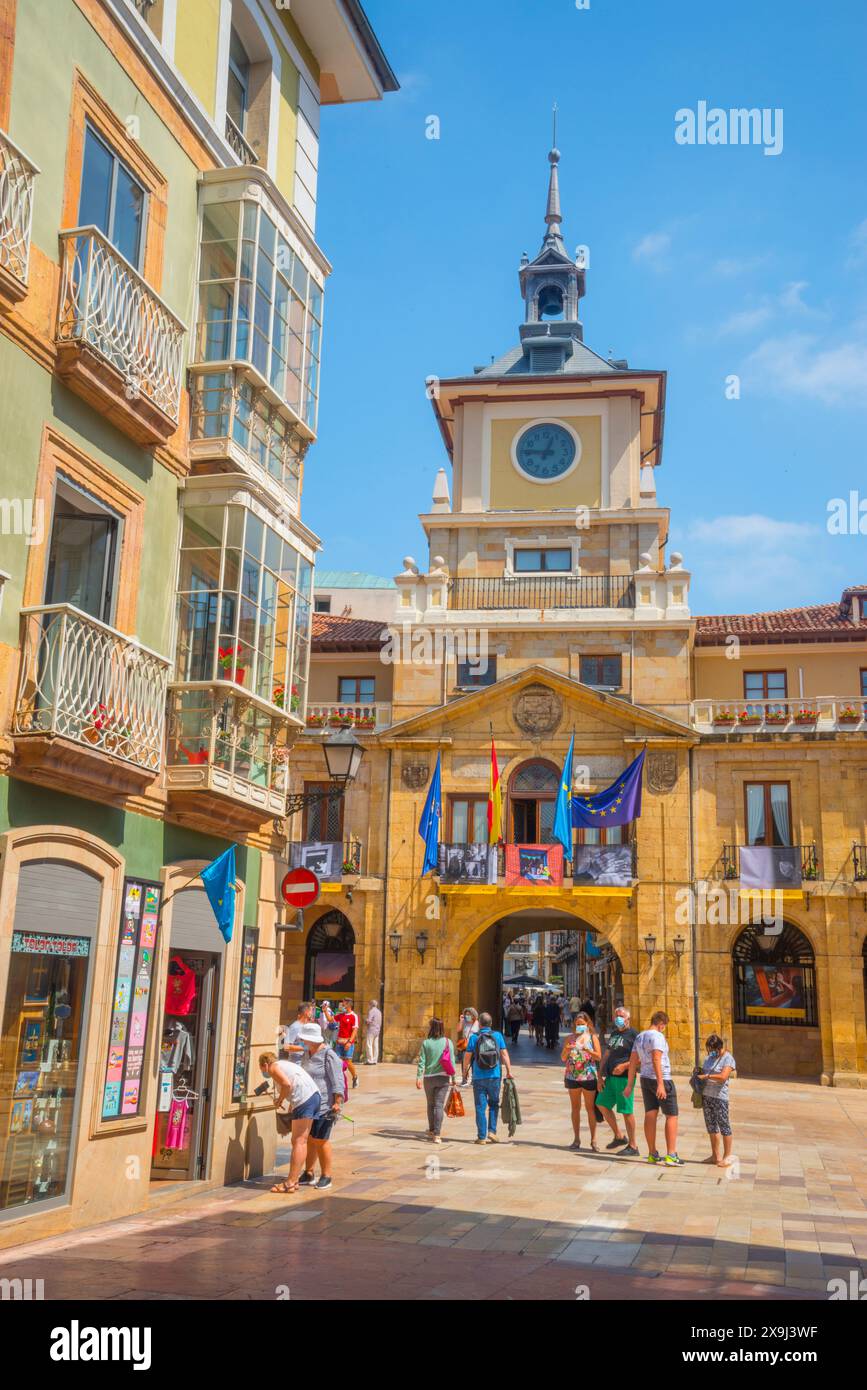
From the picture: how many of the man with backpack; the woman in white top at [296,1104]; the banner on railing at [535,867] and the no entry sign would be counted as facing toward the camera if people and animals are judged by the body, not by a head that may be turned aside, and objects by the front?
2

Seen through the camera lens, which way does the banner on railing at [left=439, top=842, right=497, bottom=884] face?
facing the viewer

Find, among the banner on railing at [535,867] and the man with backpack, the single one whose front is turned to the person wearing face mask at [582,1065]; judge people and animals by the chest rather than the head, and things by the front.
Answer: the banner on railing

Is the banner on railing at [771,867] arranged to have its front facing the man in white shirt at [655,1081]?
yes

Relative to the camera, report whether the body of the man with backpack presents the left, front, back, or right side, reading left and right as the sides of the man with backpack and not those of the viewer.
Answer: back

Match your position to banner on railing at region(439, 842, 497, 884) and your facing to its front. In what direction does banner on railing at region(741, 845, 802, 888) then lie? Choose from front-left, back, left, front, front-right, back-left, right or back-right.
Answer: left

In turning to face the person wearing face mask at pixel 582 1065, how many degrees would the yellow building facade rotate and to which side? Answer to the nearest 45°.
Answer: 0° — it already faces them

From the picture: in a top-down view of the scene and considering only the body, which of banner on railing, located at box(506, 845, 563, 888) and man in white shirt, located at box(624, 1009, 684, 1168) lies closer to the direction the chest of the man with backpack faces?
the banner on railing

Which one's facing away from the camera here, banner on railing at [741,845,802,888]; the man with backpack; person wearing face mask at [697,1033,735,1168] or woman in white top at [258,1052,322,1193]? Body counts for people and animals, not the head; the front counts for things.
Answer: the man with backpack

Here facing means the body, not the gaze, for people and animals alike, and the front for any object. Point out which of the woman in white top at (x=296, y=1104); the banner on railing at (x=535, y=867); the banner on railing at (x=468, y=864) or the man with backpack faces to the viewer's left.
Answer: the woman in white top

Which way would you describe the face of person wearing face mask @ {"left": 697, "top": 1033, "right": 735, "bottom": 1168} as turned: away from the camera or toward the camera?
toward the camera

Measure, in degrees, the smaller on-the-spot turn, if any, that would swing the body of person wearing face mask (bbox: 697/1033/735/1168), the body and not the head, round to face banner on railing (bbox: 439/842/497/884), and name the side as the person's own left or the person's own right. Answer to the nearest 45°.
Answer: approximately 135° to the person's own right

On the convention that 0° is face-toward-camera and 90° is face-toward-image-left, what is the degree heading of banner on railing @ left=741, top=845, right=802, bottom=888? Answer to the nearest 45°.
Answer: approximately 0°

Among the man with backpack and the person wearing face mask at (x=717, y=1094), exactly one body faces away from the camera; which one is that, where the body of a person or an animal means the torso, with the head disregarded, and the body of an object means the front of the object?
the man with backpack

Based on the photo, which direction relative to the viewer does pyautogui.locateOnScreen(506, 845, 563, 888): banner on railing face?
toward the camera

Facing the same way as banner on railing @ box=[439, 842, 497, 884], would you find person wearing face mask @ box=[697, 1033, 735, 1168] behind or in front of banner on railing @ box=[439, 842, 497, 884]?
in front
